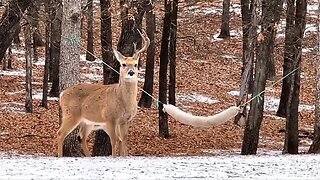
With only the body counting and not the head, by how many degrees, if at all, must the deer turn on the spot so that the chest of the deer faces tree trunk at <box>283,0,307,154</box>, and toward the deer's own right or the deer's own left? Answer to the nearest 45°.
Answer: approximately 45° to the deer's own left

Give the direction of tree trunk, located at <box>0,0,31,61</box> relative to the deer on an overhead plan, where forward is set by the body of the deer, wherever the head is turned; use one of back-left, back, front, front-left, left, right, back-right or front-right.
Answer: back-left

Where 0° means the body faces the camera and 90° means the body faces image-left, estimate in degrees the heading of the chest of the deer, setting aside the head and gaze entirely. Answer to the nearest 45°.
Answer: approximately 270°

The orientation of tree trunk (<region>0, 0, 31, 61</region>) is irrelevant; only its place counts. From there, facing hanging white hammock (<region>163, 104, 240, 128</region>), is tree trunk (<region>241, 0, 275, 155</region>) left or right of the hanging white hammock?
left

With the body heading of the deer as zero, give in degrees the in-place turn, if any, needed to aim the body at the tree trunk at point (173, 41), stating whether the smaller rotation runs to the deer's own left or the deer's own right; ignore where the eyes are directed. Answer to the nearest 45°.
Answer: approximately 90° to the deer's own left

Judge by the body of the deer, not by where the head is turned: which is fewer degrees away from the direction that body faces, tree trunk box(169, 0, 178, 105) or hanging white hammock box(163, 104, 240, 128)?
the hanging white hammock

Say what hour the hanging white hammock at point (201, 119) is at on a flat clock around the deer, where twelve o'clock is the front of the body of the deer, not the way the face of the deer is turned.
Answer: The hanging white hammock is roughly at 1 o'clock from the deer.

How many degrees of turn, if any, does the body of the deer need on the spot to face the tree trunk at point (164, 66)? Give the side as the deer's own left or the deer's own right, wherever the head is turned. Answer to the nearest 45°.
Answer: approximately 90° to the deer's own left

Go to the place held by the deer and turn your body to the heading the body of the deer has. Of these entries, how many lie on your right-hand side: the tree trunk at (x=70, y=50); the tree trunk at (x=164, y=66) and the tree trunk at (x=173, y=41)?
0
